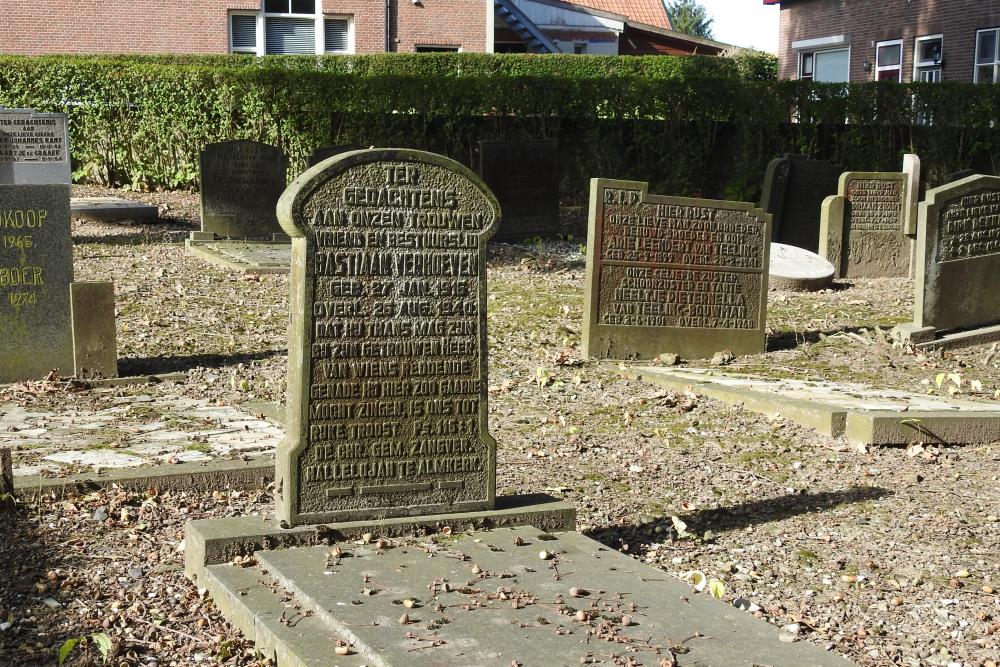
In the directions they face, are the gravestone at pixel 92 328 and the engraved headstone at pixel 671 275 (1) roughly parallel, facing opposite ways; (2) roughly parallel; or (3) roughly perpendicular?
roughly parallel

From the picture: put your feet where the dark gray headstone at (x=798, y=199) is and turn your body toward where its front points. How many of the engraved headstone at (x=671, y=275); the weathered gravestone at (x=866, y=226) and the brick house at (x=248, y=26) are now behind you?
1

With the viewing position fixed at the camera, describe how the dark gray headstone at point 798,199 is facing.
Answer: facing the viewer and to the right of the viewer

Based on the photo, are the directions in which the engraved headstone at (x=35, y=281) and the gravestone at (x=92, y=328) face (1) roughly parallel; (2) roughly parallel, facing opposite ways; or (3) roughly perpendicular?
roughly parallel

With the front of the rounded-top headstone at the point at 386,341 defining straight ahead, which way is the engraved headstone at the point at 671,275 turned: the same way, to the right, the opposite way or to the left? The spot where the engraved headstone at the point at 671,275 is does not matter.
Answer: the same way

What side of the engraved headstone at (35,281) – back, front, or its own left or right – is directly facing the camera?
front

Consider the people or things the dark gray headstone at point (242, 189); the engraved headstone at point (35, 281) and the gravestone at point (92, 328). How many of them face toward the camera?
3

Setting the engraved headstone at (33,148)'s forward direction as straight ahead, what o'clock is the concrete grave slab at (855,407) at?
The concrete grave slab is roughly at 10 o'clock from the engraved headstone.

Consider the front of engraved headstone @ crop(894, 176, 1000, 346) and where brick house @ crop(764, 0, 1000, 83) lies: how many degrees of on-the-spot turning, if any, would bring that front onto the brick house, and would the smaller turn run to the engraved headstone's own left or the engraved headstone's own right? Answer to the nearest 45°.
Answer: approximately 135° to the engraved headstone's own left

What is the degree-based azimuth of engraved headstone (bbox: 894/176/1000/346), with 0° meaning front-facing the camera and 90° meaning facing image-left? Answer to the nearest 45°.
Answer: approximately 315°

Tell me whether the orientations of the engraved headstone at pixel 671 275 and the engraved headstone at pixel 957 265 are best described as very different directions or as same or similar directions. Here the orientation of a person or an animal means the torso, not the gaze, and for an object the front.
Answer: same or similar directions

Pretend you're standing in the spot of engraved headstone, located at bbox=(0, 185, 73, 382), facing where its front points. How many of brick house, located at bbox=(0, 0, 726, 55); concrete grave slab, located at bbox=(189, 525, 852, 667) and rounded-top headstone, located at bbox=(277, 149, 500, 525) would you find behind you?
1

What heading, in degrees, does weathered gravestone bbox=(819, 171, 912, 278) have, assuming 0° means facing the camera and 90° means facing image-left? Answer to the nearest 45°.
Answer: approximately 315°

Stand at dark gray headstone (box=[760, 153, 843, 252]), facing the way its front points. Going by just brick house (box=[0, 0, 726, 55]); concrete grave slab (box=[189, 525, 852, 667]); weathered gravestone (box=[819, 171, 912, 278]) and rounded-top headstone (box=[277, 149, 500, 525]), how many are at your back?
1

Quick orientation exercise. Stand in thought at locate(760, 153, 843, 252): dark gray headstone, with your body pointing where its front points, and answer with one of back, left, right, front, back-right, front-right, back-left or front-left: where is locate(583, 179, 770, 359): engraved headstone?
front-right

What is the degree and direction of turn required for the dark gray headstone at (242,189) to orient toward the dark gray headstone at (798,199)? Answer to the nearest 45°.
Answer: approximately 90° to its left

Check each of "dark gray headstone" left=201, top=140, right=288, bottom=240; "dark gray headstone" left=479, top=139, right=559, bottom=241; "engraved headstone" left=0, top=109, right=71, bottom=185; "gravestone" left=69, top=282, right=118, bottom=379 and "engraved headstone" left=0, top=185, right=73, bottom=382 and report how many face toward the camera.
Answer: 5

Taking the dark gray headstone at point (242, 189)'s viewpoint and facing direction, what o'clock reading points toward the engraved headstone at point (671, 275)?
The engraved headstone is roughly at 11 o'clock from the dark gray headstone.

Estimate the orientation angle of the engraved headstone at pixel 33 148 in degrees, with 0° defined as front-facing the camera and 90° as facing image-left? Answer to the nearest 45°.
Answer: approximately 0°

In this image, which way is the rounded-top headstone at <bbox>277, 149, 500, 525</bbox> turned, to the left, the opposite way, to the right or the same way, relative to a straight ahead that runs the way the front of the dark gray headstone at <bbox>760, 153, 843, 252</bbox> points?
the same way

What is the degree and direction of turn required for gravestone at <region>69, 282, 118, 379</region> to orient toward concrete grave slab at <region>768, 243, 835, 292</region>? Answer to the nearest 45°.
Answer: approximately 135° to its left
